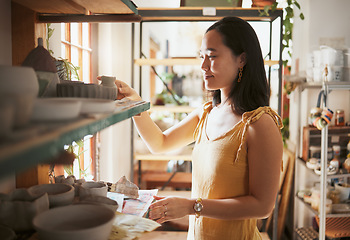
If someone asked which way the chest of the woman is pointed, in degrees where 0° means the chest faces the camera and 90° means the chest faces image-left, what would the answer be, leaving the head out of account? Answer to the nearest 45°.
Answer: approximately 45°

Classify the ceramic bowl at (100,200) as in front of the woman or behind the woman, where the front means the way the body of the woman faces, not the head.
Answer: in front

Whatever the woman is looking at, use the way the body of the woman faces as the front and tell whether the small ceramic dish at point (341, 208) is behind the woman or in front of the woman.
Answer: behind

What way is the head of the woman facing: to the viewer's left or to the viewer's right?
to the viewer's left

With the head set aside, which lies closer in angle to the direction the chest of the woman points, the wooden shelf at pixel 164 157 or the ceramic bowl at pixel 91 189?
the ceramic bowl

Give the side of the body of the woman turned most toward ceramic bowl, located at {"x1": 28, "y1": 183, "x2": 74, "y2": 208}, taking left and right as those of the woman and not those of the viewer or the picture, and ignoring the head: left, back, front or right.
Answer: front

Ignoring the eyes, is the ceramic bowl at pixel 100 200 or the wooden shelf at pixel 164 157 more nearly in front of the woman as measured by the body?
the ceramic bowl

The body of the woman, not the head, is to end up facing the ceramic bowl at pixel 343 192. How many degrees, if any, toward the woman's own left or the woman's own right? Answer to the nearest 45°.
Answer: approximately 180°

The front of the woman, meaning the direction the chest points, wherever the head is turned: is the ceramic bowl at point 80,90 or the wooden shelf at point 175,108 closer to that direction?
the ceramic bowl

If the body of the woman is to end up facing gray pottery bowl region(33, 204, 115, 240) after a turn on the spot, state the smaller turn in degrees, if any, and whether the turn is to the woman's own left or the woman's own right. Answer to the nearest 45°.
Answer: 0° — they already face it
